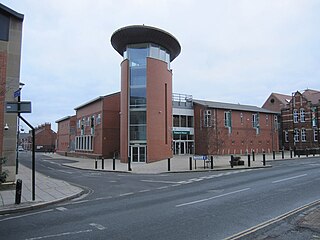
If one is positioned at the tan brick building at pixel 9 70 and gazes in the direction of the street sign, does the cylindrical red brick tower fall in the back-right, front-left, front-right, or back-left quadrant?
back-left

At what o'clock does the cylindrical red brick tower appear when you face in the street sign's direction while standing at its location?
The cylindrical red brick tower is roughly at 7 o'clock from the street sign.

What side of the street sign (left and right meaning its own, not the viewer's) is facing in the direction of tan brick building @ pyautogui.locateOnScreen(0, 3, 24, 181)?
back
